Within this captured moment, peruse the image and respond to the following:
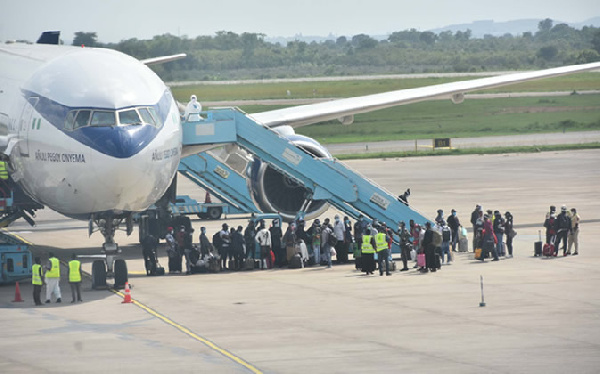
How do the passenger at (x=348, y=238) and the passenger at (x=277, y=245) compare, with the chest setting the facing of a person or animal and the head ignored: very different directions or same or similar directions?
same or similar directions

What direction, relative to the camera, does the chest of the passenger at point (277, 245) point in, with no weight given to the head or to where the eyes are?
to the viewer's right

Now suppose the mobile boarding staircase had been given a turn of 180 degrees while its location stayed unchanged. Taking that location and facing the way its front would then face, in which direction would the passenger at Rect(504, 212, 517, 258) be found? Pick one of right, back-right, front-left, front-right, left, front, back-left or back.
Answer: front

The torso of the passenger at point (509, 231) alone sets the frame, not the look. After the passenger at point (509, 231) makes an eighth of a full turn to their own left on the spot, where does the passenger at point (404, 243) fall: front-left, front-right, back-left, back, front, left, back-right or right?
front

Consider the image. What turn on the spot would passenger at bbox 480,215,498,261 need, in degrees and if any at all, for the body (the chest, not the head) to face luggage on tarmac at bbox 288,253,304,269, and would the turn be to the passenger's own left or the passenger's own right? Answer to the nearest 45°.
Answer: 0° — they already face it

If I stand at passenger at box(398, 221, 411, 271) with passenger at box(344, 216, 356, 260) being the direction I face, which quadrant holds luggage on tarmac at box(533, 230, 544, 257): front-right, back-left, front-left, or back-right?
back-right

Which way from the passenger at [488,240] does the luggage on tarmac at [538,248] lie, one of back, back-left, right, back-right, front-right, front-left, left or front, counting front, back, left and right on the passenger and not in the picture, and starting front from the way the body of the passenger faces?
back-right

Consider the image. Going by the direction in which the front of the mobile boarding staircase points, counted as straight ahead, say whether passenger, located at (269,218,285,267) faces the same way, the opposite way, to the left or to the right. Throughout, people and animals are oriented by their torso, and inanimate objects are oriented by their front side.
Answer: the opposite way

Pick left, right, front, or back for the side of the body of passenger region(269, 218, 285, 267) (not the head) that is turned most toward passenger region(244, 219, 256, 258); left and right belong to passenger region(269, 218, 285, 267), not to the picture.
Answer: back

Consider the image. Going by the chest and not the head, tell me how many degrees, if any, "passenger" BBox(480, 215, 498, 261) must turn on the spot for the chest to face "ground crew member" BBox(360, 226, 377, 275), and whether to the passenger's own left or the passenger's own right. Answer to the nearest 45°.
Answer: approximately 45° to the passenger's own left

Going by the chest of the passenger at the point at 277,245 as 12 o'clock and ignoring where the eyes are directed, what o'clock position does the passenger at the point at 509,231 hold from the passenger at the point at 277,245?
the passenger at the point at 509,231 is roughly at 12 o'clock from the passenger at the point at 277,245.

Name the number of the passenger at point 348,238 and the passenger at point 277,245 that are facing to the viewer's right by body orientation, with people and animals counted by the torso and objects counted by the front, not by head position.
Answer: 2

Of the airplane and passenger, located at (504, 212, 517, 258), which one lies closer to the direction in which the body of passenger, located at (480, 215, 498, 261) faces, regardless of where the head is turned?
the airplane

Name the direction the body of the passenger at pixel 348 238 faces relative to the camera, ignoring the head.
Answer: to the viewer's right

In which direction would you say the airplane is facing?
toward the camera

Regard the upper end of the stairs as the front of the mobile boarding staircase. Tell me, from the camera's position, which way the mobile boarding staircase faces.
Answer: facing to the left of the viewer

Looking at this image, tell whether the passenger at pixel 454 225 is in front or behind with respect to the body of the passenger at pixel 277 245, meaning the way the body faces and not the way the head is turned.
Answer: in front

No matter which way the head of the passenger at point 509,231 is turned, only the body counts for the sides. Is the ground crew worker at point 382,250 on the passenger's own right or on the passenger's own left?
on the passenger's own left
